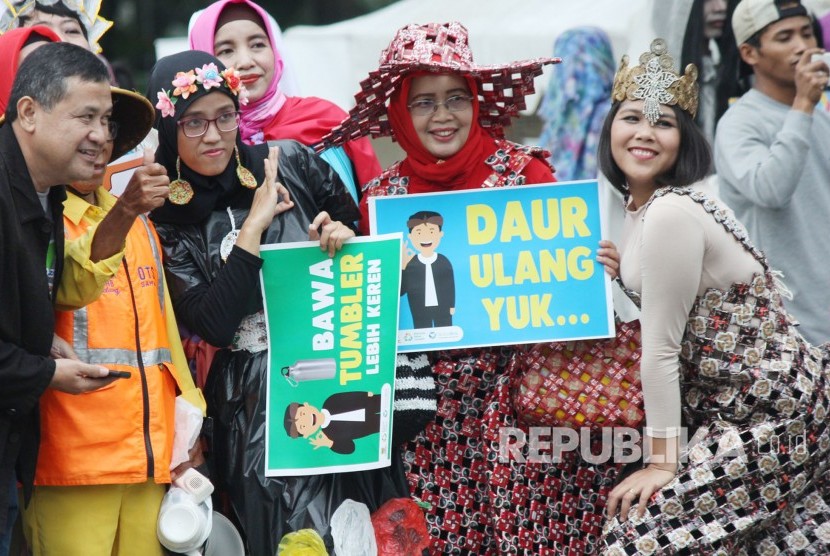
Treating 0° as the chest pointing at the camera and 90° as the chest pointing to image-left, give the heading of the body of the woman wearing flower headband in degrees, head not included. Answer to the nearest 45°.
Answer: approximately 315°

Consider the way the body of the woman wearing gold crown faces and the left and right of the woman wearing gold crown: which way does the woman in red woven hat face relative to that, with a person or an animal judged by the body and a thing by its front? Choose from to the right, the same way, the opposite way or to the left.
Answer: to the left

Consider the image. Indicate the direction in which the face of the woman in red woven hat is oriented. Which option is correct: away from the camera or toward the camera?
toward the camera

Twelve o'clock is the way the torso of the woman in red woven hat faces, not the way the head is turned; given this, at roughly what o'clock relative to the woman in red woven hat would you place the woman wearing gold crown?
The woman wearing gold crown is roughly at 10 o'clock from the woman in red woven hat.

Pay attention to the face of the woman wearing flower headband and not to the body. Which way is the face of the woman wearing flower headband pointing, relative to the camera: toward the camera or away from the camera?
toward the camera

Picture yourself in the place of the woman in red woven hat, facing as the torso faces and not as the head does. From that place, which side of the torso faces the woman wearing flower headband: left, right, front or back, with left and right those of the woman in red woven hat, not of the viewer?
right

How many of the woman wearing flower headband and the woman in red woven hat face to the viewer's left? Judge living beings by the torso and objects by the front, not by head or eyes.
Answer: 0

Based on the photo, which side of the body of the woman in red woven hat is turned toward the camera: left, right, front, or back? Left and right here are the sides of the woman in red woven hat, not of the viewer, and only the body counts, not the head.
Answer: front

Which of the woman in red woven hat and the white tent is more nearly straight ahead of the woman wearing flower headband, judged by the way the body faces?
the woman in red woven hat

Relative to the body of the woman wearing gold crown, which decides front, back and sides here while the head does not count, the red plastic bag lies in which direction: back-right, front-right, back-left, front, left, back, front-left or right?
front

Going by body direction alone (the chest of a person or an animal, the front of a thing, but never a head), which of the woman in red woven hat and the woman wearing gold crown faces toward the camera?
the woman in red woven hat

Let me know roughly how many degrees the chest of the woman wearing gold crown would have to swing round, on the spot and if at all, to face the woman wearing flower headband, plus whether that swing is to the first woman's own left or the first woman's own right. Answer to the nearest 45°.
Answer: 0° — they already face them
